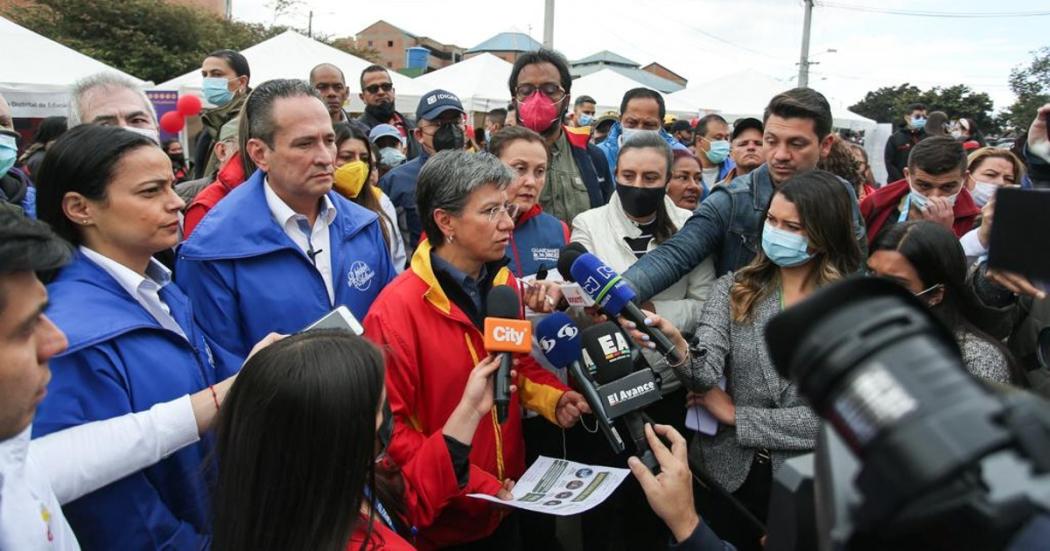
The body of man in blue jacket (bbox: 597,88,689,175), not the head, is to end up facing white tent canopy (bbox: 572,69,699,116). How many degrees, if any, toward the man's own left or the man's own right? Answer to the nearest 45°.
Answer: approximately 180°

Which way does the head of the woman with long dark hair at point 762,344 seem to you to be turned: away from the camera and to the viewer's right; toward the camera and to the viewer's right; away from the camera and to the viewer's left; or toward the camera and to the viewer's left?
toward the camera and to the viewer's left

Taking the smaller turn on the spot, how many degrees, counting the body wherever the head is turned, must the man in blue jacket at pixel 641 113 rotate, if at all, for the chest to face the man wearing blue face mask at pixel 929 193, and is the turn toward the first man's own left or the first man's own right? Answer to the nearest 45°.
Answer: approximately 45° to the first man's own left

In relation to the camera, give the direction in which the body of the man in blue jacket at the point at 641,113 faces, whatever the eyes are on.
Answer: toward the camera

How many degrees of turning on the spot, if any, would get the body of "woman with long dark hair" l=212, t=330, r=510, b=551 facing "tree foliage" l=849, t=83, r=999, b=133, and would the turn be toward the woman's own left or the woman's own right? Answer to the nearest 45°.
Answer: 0° — they already face it

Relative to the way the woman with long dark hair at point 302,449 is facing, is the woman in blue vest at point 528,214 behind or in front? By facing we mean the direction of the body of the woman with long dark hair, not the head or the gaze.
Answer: in front

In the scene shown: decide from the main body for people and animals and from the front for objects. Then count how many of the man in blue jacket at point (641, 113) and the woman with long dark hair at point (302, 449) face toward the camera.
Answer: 1

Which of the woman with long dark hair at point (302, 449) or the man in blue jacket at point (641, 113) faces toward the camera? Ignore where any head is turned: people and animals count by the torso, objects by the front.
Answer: the man in blue jacket

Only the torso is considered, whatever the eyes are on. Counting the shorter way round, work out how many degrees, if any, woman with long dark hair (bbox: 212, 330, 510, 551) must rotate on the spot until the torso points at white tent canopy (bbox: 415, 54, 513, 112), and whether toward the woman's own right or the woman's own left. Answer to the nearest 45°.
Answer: approximately 45° to the woman's own left

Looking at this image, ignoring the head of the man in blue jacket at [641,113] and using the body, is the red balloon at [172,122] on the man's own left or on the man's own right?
on the man's own right

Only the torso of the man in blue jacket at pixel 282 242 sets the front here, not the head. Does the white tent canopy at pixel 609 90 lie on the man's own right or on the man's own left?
on the man's own left

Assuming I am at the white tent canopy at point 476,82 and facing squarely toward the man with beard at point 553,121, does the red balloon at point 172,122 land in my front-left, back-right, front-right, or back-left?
front-right

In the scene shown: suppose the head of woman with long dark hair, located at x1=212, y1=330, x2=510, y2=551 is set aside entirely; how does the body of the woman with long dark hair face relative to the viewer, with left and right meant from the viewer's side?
facing away from the viewer and to the right of the viewer

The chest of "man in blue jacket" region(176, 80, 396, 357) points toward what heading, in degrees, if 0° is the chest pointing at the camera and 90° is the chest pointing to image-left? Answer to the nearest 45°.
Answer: approximately 315°

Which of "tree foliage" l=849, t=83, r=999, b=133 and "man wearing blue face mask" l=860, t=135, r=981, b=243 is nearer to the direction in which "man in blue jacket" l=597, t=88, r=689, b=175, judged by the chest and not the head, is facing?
the man wearing blue face mask
